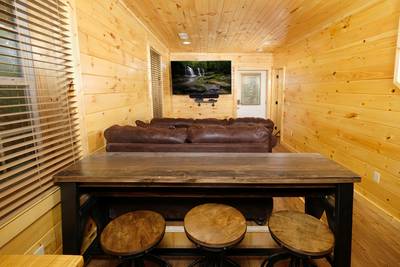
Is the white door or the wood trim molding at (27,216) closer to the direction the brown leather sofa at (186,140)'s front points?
the white door

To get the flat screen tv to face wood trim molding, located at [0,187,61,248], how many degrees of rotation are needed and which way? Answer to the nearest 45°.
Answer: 0° — it already faces it

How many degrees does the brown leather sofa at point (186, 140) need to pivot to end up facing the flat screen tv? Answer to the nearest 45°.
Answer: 0° — it already faces it

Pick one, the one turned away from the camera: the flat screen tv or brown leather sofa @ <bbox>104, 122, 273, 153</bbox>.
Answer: the brown leather sofa

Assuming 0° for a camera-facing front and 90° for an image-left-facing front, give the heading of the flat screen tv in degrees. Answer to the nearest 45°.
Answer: approximately 0°

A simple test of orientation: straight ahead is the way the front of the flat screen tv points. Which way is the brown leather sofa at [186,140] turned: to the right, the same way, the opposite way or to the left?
the opposite way

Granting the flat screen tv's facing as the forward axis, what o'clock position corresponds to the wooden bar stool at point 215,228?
The wooden bar stool is roughly at 12 o'clock from the flat screen tv.

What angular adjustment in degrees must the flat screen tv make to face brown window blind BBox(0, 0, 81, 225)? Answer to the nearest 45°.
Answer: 0° — it already faces it

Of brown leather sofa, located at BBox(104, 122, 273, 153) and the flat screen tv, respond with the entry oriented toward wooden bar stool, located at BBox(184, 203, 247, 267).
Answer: the flat screen tv

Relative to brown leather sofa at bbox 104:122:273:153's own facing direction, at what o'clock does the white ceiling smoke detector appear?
The white ceiling smoke detector is roughly at 12 o'clock from the brown leather sofa.

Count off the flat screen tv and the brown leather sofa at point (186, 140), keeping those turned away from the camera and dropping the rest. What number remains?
1

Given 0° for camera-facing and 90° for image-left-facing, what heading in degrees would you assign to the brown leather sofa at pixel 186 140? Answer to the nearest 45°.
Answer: approximately 180°
